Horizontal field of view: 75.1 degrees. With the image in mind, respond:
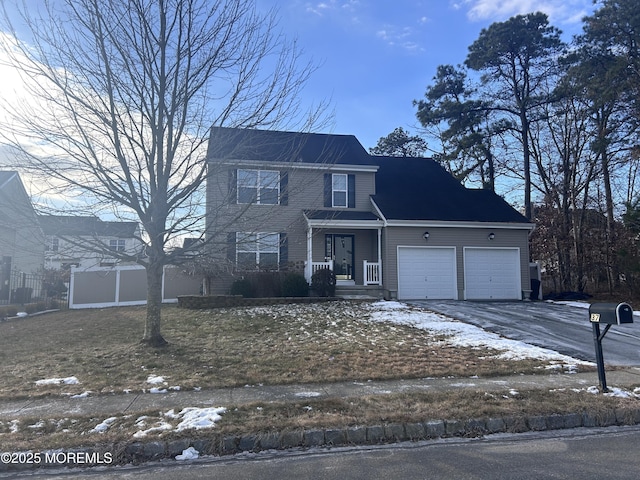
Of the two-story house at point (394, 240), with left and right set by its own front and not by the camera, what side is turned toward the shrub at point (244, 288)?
right

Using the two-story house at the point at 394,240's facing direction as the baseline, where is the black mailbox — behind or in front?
in front

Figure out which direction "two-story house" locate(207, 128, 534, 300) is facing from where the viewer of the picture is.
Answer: facing the viewer

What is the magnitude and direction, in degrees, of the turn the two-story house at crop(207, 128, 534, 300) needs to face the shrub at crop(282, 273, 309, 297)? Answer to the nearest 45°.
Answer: approximately 45° to its right
